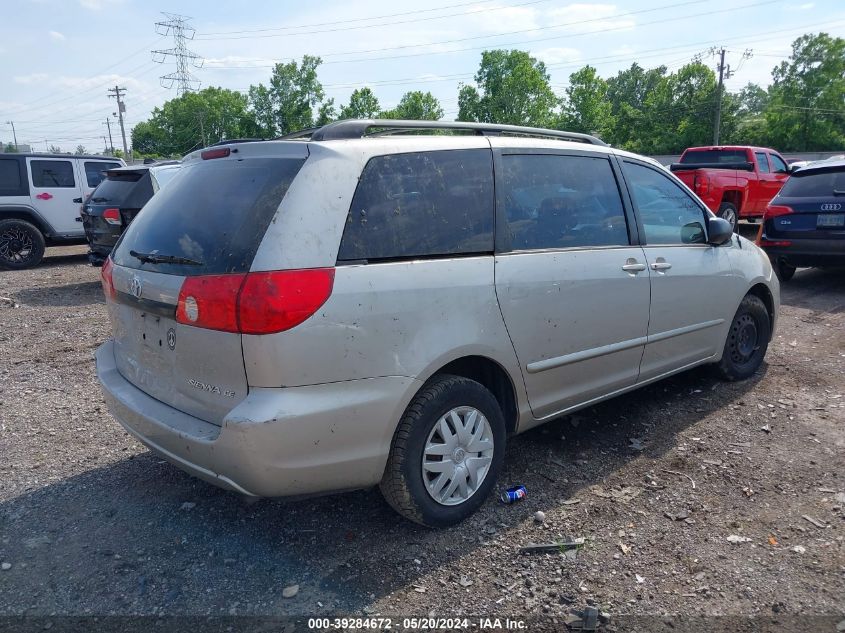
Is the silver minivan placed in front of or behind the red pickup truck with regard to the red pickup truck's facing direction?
behind

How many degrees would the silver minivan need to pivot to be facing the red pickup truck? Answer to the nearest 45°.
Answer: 0° — it already faces it

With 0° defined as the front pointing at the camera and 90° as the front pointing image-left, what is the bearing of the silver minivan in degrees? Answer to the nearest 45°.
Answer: approximately 225°

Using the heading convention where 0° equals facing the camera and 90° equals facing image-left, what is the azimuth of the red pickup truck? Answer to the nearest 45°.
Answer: approximately 225°
